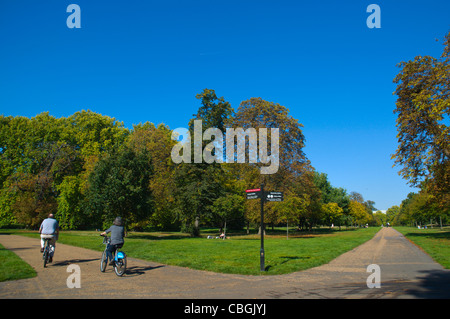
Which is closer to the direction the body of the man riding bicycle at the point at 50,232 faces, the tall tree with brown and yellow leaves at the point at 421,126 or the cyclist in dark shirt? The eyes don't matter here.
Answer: the tall tree with brown and yellow leaves

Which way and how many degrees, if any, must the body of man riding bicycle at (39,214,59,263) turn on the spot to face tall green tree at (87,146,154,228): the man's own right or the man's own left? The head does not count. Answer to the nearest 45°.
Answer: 0° — they already face it

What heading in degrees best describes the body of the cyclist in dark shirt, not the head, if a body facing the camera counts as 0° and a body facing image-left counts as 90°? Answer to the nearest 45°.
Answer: approximately 135°

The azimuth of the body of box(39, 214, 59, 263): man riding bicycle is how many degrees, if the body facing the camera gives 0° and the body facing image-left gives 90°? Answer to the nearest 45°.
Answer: approximately 180°

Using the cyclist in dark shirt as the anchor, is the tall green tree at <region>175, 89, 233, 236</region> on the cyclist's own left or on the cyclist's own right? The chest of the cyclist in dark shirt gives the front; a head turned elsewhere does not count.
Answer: on the cyclist's own right

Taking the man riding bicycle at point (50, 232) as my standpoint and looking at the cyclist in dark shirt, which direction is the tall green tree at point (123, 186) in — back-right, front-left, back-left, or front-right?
back-left

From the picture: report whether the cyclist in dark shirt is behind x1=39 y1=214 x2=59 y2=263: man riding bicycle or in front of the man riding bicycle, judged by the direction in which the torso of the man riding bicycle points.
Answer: behind

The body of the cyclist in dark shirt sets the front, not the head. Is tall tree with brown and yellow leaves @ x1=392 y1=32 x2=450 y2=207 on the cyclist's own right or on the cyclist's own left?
on the cyclist's own right

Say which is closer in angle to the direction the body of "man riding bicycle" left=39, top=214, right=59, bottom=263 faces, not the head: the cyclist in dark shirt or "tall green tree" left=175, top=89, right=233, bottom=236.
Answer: the tall green tree
